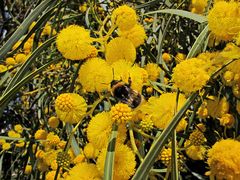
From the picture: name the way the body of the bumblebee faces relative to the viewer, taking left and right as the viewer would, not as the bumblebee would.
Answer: facing away from the viewer and to the left of the viewer

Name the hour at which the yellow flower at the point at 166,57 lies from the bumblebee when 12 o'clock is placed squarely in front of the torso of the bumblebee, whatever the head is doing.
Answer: The yellow flower is roughly at 2 o'clock from the bumblebee.
